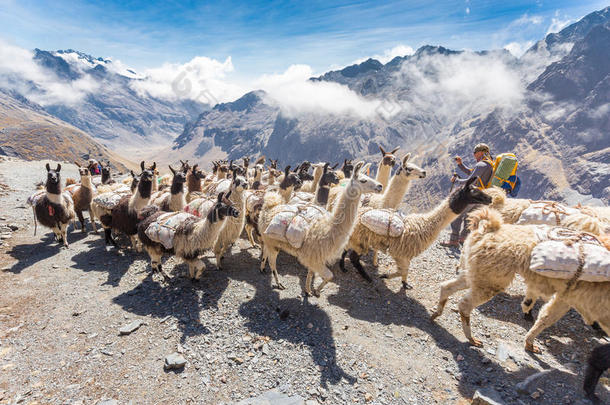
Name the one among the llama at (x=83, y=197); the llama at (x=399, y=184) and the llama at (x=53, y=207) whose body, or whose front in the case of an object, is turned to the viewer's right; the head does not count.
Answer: the llama at (x=399, y=184)

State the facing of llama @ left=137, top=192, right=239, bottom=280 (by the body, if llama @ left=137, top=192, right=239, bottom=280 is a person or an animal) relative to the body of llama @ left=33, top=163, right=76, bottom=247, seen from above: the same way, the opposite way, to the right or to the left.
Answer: to the left

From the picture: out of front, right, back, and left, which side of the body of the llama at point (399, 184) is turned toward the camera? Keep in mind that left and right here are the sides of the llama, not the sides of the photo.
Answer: right

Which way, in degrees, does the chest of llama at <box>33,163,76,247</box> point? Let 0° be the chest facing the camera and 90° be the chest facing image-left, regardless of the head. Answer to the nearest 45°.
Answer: approximately 0°

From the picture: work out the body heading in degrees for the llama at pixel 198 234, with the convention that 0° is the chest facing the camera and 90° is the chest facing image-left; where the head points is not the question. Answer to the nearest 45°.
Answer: approximately 270°

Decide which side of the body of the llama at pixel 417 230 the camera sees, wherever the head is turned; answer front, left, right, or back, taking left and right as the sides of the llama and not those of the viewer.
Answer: right

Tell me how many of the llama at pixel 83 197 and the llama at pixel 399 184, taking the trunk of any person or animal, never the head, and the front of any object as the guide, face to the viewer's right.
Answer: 1
